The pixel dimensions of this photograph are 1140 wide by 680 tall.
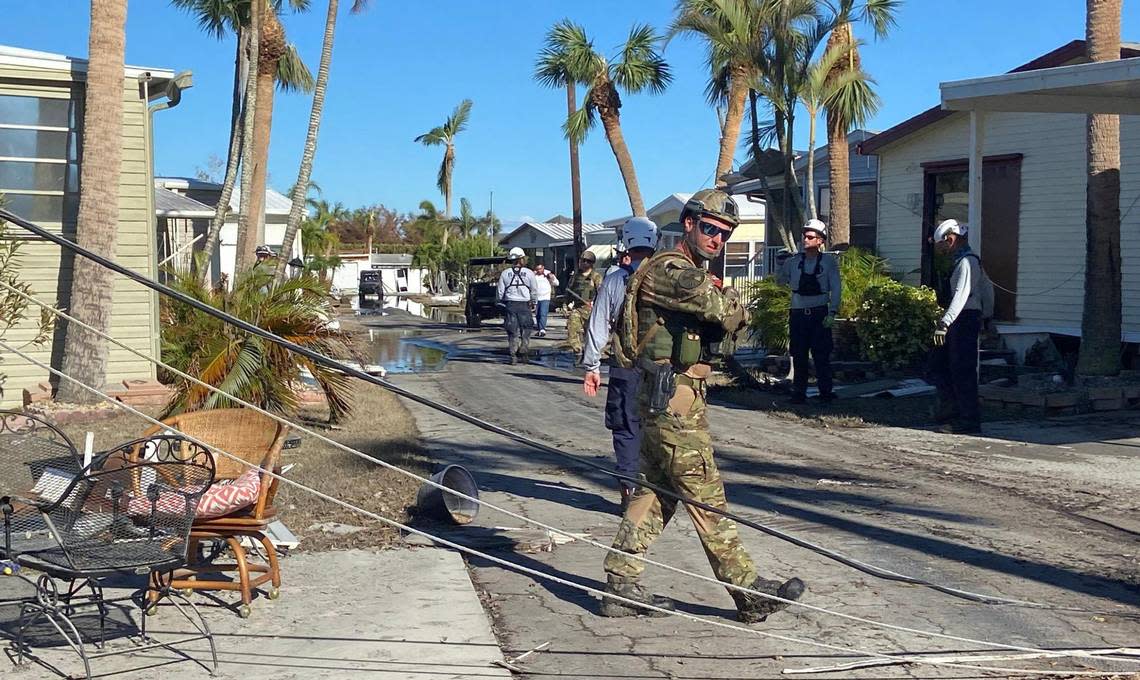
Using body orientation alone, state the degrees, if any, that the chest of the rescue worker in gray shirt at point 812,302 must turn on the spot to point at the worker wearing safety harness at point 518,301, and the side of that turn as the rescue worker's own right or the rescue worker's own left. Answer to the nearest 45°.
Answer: approximately 135° to the rescue worker's own right

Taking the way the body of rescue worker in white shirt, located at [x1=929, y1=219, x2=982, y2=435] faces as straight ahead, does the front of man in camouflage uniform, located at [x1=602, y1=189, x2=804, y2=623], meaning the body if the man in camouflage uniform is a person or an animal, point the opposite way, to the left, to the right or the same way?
the opposite way

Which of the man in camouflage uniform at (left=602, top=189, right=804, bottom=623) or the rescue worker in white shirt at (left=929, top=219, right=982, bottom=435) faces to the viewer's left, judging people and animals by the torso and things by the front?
the rescue worker in white shirt

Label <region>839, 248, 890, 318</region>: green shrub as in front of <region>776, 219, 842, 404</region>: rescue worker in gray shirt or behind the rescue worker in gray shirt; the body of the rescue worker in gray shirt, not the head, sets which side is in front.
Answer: behind

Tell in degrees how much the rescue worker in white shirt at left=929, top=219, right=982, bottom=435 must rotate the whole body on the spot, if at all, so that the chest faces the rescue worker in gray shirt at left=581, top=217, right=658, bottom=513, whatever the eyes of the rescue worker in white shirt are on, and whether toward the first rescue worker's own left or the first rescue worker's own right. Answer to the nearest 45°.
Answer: approximately 45° to the first rescue worker's own left

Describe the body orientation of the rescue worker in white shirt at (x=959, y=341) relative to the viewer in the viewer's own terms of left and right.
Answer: facing to the left of the viewer

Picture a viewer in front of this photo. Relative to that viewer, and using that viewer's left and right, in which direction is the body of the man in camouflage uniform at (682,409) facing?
facing to the right of the viewer

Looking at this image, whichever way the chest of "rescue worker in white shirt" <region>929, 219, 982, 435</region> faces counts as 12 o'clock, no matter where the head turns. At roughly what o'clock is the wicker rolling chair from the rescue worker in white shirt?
The wicker rolling chair is roughly at 10 o'clock from the rescue worker in white shirt.
